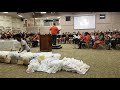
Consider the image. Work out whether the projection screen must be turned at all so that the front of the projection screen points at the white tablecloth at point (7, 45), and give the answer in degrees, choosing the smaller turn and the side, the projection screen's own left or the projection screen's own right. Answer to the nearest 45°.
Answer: approximately 45° to the projection screen's own right

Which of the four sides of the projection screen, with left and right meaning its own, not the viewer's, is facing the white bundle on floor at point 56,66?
front

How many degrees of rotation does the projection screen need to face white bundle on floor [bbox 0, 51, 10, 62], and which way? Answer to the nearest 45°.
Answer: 0° — it already faces it

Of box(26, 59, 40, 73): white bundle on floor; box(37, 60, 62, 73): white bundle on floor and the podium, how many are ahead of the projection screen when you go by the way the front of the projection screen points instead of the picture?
3

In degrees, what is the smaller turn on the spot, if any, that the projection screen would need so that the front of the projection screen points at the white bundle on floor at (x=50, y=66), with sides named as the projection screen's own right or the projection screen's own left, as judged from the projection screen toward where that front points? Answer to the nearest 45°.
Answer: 0° — it already faces it

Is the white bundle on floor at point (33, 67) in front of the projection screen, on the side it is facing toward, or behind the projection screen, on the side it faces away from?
in front

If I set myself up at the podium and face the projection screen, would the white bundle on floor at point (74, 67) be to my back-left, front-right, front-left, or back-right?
back-right

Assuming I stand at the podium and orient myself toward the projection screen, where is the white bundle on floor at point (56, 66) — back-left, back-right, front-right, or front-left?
back-right

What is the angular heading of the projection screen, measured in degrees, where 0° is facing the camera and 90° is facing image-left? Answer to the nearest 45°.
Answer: approximately 0°

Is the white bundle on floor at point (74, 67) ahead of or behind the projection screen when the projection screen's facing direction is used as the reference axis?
ahead

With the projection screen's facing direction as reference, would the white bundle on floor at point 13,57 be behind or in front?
in front
